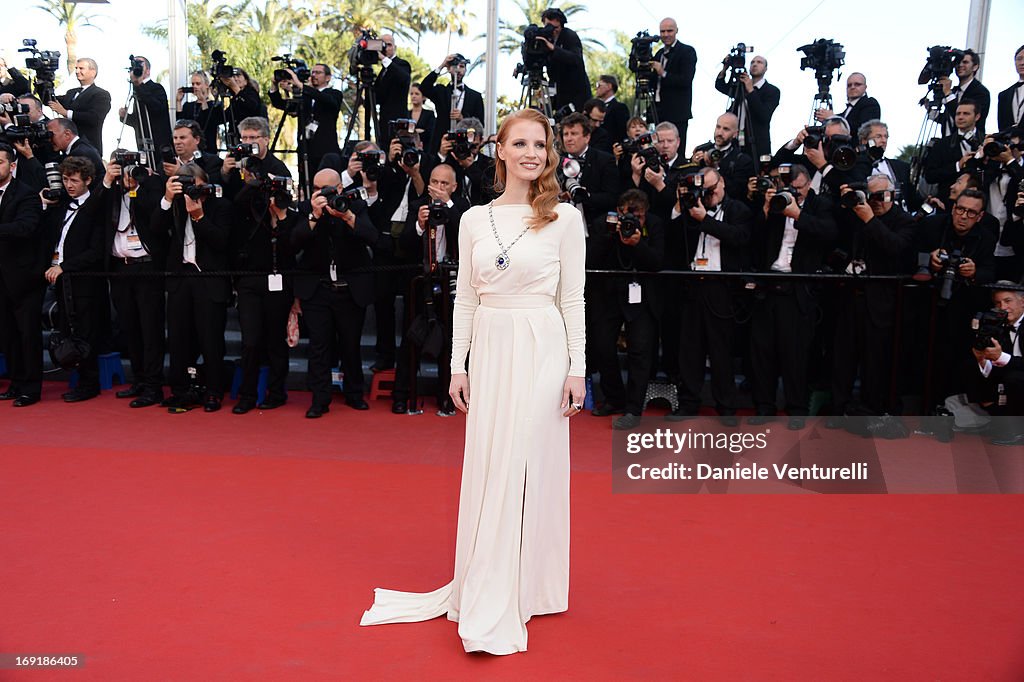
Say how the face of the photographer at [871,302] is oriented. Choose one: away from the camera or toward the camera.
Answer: toward the camera

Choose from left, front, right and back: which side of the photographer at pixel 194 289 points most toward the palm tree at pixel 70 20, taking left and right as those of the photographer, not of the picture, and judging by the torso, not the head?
back

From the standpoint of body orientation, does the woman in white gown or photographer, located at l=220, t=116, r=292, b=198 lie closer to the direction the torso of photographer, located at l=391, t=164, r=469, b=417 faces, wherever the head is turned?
the woman in white gown

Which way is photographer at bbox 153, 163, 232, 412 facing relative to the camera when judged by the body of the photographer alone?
toward the camera

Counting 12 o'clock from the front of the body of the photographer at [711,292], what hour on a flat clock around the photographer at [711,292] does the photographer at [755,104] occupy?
the photographer at [755,104] is roughly at 5 o'clock from the photographer at [711,292].

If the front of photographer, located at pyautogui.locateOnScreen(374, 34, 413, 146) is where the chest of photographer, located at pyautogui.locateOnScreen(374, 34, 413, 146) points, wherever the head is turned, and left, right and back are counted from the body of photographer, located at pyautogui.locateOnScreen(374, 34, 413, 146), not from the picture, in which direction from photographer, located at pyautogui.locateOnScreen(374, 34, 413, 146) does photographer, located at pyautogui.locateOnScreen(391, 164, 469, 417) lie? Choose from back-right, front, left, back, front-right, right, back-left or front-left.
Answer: front-left

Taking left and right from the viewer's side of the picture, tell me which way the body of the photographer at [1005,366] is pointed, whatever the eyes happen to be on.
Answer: facing the viewer and to the left of the viewer

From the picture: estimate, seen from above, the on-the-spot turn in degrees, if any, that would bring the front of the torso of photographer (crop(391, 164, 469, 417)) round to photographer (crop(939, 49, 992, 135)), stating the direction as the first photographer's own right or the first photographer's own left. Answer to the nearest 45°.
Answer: approximately 90° to the first photographer's own left

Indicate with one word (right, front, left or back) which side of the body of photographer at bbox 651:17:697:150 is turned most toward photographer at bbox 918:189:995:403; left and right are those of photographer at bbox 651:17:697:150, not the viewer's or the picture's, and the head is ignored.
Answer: left

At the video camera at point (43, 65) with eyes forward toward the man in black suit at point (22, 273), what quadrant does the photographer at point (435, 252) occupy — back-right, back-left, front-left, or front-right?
front-left

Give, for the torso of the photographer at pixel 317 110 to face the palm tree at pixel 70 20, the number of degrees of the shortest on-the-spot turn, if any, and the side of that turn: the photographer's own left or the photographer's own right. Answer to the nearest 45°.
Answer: approximately 90° to the photographer's own right

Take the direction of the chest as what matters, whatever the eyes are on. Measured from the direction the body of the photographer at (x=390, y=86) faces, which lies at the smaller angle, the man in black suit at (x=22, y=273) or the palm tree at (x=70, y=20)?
the man in black suit

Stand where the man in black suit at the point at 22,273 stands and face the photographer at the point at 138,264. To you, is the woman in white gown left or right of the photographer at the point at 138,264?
right

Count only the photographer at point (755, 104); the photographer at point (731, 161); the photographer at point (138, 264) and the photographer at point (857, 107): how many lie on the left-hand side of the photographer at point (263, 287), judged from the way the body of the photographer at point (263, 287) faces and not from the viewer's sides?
3

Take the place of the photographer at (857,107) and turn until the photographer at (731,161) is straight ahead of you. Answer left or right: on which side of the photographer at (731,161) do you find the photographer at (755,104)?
right

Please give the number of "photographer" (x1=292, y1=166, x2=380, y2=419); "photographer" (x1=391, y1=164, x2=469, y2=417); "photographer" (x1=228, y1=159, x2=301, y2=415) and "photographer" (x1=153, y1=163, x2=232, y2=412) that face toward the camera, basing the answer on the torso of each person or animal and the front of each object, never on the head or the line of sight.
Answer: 4
